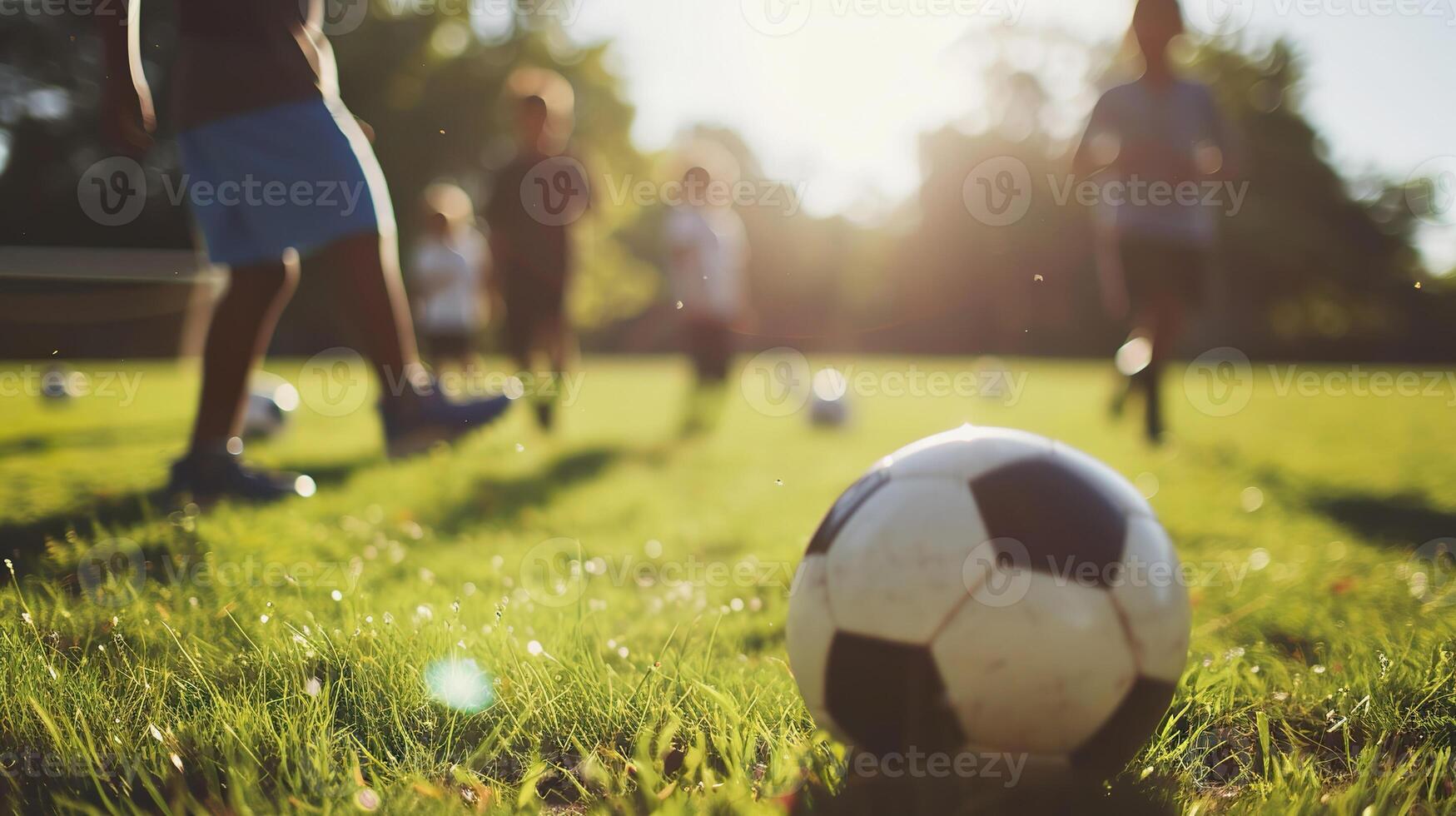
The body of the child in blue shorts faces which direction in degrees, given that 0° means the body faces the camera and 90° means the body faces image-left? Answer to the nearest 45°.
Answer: approximately 270°

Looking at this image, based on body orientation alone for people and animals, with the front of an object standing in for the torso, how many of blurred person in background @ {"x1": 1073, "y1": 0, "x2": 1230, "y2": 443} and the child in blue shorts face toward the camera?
1

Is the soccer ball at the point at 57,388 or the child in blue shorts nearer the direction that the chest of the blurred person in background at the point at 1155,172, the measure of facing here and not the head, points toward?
the child in blue shorts

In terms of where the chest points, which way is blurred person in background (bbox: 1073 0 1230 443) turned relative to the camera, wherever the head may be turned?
toward the camera

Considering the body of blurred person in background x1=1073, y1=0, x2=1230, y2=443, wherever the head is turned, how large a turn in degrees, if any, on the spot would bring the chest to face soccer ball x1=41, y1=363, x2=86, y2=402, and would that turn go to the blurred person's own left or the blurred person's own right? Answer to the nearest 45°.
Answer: approximately 90° to the blurred person's own right

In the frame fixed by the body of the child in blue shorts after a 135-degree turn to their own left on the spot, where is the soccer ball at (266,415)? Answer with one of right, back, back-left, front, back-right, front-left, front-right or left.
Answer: front-right
